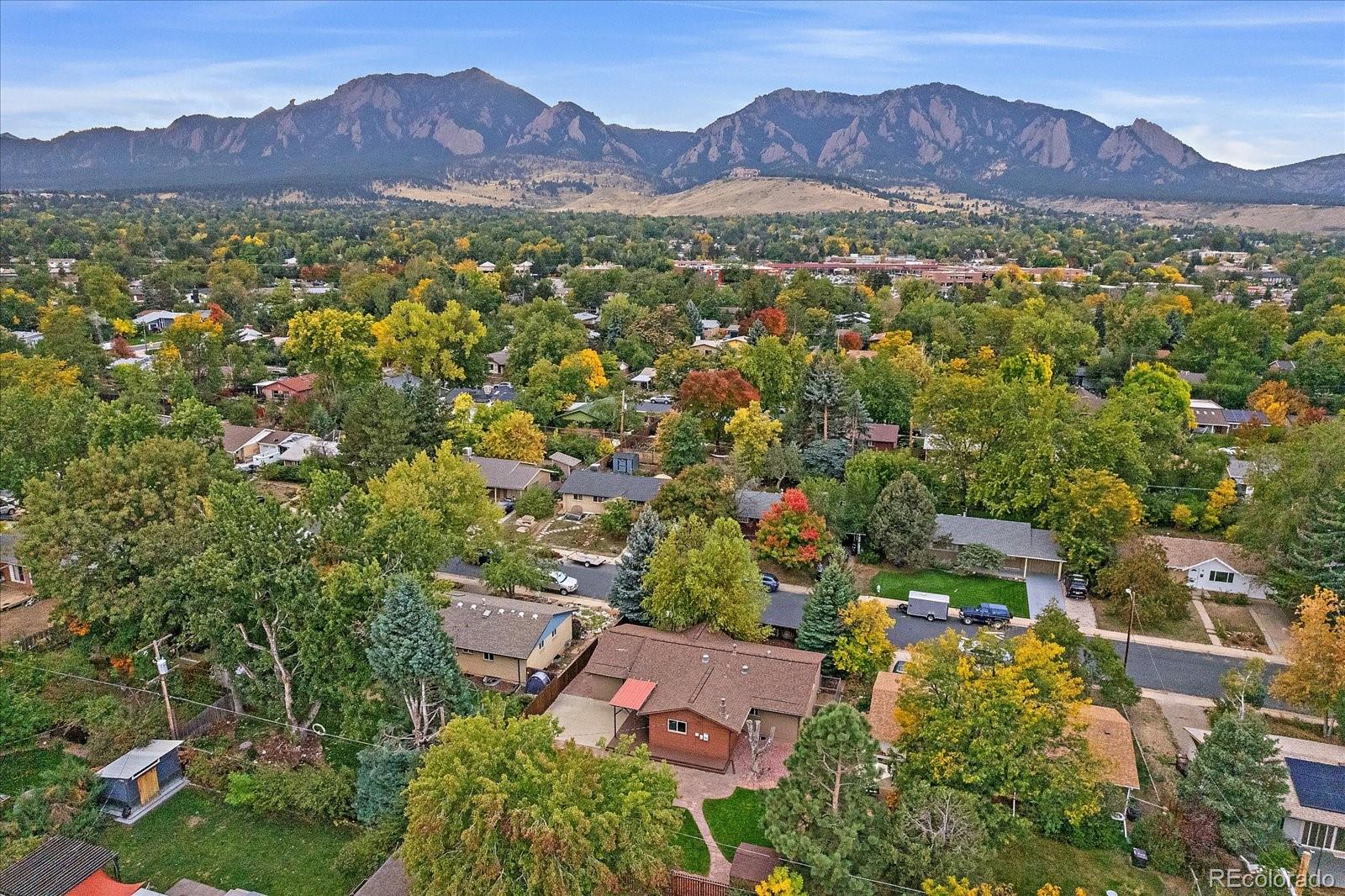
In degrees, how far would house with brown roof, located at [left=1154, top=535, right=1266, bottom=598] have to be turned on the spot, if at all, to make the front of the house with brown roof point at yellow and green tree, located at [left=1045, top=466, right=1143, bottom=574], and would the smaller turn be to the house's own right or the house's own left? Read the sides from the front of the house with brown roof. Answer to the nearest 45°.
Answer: approximately 45° to the house's own right

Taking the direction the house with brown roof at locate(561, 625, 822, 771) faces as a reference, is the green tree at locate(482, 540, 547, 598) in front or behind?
in front

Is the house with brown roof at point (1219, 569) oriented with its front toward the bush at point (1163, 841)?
yes

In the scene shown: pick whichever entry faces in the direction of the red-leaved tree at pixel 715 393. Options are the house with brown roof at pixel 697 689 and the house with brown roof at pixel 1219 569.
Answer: the house with brown roof at pixel 697 689

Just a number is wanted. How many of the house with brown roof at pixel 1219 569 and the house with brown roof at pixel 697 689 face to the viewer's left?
0

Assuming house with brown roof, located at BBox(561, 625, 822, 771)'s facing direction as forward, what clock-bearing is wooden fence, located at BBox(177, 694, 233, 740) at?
The wooden fence is roughly at 9 o'clock from the house with brown roof.

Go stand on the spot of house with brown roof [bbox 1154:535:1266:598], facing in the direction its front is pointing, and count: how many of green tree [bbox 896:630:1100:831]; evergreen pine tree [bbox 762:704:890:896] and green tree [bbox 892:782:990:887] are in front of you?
3

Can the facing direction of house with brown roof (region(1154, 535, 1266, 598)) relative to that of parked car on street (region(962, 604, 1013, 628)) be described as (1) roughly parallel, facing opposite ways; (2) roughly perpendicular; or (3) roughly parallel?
roughly perpendicular

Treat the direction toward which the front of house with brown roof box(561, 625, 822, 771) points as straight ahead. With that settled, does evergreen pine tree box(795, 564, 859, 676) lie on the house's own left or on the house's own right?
on the house's own right

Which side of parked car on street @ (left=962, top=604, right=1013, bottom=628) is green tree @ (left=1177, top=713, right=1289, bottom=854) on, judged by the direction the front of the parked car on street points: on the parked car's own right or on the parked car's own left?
on the parked car's own left

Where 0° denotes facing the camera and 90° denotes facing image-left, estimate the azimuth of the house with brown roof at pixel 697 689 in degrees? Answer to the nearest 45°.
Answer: approximately 180°

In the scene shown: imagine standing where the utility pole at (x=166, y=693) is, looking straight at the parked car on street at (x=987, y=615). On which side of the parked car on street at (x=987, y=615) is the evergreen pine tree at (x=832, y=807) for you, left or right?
right

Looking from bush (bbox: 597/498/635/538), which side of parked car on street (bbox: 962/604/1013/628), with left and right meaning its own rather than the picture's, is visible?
front

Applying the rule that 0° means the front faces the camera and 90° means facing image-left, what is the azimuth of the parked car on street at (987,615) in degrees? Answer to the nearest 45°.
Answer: approximately 90°
